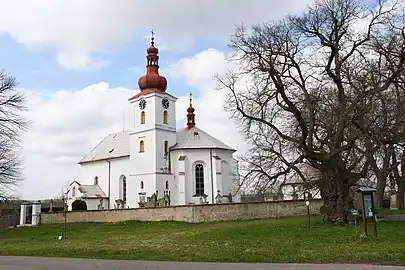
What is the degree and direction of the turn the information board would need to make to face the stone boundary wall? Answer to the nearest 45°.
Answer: approximately 135° to its right

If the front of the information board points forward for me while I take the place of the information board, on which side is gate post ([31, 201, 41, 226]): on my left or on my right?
on my right

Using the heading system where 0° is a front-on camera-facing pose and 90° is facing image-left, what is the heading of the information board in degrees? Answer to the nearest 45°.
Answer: approximately 0°
